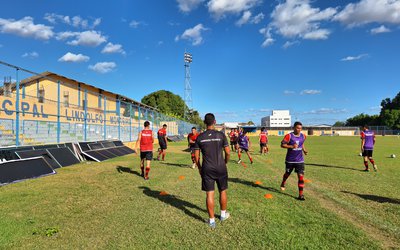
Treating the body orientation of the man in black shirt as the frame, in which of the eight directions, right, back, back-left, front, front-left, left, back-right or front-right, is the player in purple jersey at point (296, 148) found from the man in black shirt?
front-right

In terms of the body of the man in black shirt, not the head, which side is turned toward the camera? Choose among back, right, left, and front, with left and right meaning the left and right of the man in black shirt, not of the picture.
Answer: back

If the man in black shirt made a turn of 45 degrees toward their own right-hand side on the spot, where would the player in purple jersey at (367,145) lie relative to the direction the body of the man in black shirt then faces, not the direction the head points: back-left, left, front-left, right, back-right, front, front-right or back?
front
